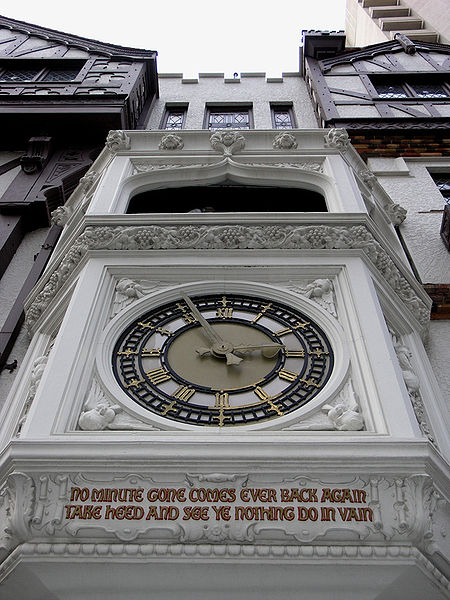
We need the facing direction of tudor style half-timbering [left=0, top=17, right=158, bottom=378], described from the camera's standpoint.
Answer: facing the viewer
